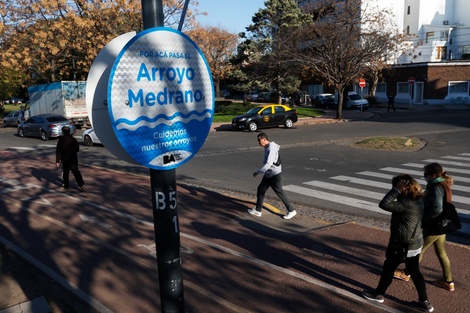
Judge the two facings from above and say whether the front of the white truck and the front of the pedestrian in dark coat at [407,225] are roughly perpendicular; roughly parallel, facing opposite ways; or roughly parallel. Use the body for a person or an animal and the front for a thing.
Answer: roughly parallel

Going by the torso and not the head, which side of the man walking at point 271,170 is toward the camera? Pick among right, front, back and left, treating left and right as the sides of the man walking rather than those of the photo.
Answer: left

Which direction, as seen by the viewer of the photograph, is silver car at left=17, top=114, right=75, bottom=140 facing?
facing away from the viewer and to the left of the viewer

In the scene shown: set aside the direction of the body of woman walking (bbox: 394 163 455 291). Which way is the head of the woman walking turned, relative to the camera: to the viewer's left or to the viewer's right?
to the viewer's left

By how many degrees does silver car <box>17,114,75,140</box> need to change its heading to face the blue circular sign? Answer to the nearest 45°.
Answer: approximately 135° to its left

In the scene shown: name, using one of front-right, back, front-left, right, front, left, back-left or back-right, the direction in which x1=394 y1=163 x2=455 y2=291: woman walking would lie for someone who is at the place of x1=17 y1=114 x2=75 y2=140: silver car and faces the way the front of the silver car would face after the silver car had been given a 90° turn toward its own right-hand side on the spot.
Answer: back-right

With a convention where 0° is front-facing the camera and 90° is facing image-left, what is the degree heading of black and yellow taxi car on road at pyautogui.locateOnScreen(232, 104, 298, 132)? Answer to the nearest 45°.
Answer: approximately 45°

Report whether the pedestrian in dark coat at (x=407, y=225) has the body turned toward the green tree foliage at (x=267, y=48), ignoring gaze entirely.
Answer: no

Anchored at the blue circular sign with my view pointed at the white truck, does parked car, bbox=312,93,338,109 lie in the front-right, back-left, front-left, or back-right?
front-right

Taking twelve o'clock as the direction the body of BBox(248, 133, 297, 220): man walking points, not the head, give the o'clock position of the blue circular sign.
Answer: The blue circular sign is roughly at 9 o'clock from the man walking.

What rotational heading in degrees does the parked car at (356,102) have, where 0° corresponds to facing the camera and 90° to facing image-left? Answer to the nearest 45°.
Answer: approximately 315°

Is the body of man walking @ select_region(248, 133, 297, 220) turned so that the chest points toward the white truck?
no

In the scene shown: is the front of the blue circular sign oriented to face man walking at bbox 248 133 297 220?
no

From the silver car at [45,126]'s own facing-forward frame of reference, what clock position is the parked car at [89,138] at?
The parked car is roughly at 7 o'clock from the silver car.
